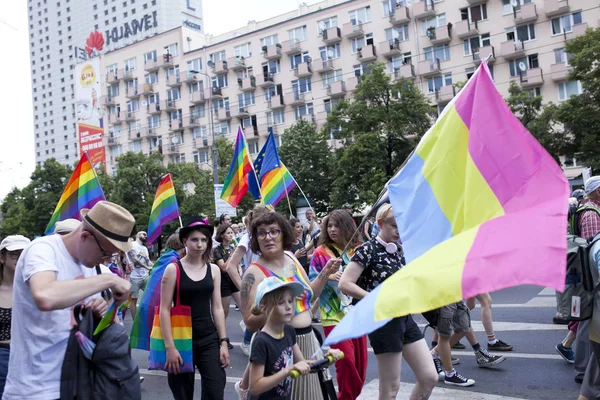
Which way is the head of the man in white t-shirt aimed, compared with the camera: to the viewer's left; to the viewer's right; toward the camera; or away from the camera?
to the viewer's right

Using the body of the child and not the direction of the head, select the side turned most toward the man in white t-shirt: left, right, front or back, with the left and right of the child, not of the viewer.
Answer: right

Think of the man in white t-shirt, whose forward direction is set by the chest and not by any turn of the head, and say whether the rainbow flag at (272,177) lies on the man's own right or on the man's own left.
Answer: on the man's own left

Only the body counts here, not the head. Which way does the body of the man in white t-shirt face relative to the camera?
to the viewer's right

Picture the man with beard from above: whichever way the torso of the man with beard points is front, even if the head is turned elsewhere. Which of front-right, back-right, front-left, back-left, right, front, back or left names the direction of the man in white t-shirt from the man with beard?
front-right

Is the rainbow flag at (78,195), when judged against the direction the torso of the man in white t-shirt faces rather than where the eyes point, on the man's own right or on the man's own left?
on the man's own left

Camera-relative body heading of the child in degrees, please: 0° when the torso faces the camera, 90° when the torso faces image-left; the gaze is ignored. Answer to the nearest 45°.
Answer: approximately 315°

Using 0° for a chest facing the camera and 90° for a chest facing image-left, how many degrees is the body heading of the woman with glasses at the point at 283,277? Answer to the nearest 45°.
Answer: approximately 315°

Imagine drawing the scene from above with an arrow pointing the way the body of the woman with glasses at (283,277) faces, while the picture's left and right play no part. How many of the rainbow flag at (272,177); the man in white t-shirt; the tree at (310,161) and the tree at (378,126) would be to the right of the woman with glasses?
1

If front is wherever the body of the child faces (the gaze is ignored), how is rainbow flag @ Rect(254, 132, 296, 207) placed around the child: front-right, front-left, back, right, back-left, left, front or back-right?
back-left

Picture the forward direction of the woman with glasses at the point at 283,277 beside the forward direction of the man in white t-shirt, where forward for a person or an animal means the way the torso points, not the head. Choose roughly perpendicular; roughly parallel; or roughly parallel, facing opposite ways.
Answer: roughly perpendicular
